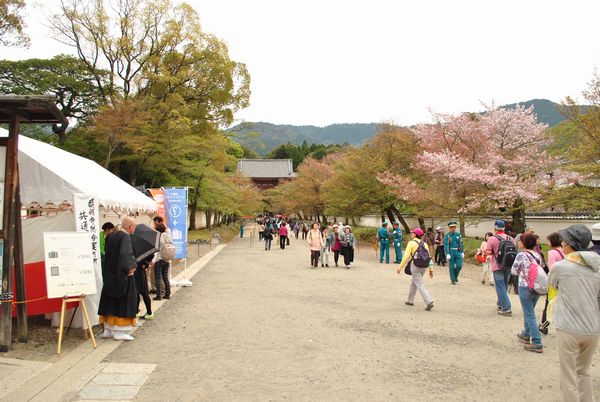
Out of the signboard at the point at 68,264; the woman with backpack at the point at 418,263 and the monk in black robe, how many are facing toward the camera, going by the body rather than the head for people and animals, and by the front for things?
1

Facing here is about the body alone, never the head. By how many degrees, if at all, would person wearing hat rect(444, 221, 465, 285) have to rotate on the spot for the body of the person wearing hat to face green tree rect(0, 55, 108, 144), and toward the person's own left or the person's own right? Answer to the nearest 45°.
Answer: approximately 90° to the person's own right

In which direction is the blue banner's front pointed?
toward the camera

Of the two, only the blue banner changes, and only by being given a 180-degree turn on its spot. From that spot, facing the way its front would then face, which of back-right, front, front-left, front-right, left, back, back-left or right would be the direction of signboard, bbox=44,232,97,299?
back

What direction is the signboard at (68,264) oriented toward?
toward the camera

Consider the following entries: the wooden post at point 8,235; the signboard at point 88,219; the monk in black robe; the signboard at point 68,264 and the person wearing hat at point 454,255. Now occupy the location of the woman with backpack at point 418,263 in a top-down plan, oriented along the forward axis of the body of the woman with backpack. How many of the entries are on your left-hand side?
4

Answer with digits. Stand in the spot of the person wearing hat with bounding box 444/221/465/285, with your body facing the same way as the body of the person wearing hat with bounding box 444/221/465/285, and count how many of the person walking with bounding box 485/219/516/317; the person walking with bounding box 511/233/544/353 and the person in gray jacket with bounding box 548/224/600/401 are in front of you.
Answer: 3

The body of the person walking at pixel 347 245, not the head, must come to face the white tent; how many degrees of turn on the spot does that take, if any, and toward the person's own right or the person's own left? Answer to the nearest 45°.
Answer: approximately 45° to the person's own right

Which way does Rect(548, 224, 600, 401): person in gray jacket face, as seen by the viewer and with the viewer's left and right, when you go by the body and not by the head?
facing away from the viewer and to the left of the viewer

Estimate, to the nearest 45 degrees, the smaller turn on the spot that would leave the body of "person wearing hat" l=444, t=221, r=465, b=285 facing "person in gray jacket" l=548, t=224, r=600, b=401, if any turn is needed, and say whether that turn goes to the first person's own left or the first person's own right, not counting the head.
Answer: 0° — they already face them

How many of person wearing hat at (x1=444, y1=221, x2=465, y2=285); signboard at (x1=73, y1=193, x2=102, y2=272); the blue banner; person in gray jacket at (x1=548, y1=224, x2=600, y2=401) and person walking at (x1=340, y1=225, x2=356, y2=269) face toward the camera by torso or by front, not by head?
4
